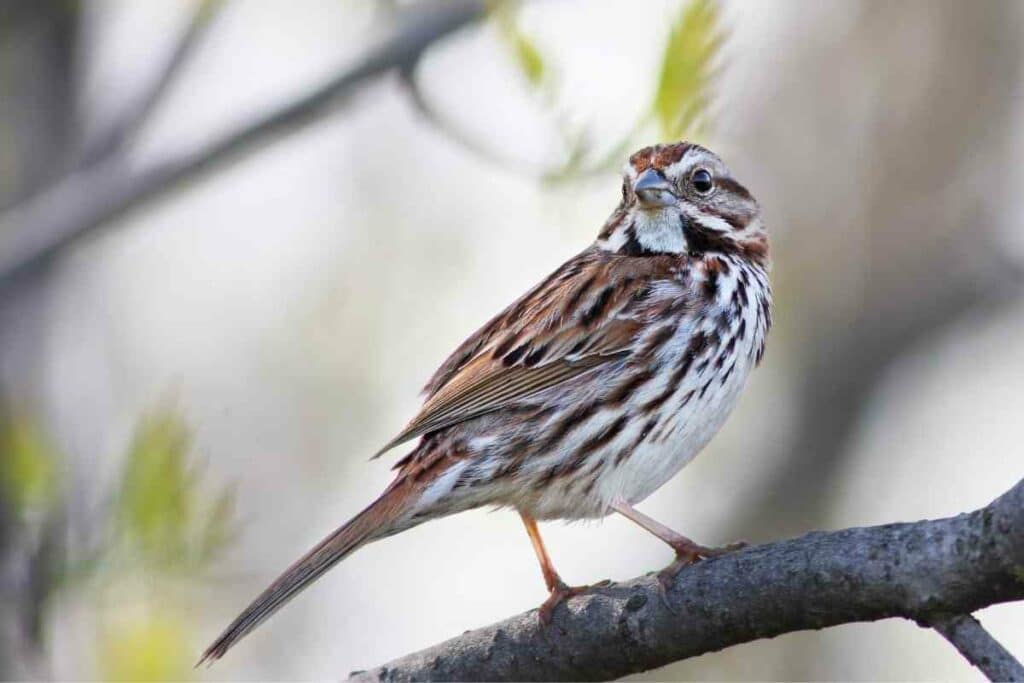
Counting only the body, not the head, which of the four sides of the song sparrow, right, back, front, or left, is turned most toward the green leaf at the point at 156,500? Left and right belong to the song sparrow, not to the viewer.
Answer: back

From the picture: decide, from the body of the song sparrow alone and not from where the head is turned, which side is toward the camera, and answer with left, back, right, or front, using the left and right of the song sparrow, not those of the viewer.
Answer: right
